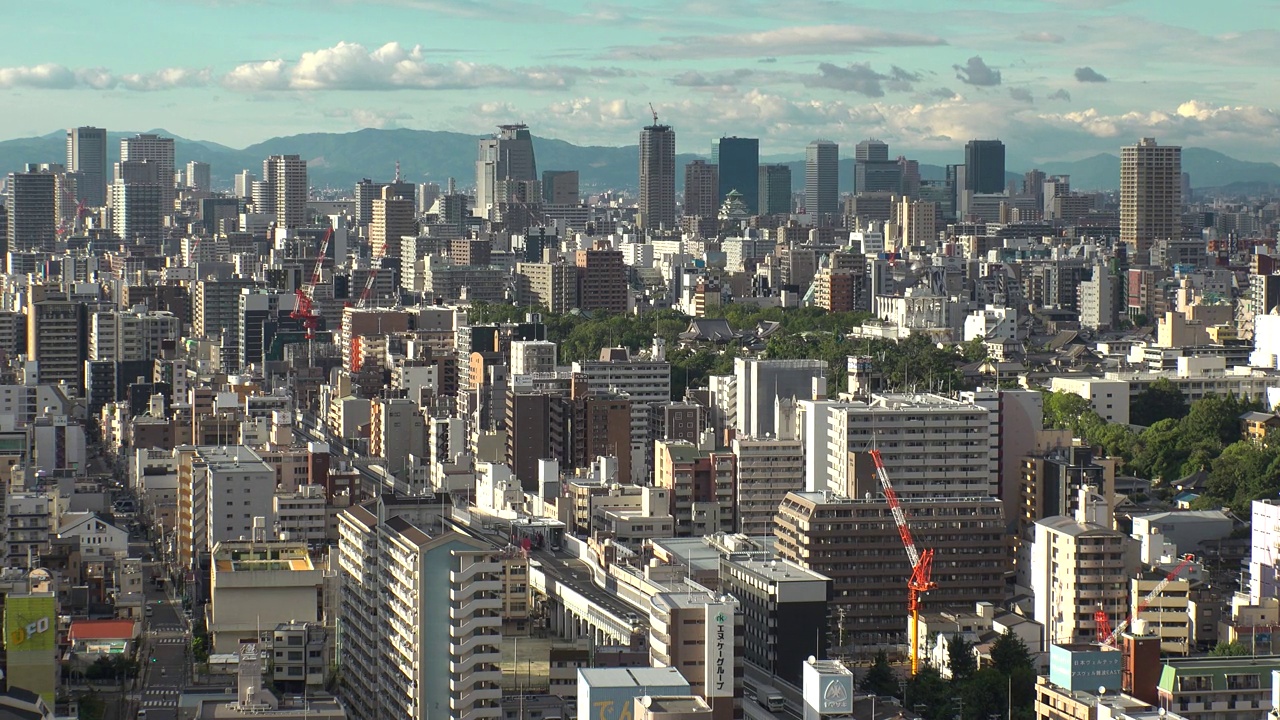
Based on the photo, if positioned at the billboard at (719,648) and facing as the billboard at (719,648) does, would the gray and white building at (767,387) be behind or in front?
behind

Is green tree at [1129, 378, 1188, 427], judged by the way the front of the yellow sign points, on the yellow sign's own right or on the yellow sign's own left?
on the yellow sign's own left

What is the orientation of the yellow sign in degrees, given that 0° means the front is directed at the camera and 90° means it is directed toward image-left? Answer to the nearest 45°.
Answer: approximately 0°

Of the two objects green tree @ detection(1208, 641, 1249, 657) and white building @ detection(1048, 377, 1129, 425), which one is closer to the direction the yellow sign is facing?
the green tree

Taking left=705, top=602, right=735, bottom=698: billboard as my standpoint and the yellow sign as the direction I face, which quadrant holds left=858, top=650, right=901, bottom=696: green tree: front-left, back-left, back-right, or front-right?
back-right

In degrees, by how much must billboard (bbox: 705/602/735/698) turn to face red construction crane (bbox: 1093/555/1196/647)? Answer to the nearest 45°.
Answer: approximately 135° to its left

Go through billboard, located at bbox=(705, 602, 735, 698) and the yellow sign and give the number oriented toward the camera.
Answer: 2

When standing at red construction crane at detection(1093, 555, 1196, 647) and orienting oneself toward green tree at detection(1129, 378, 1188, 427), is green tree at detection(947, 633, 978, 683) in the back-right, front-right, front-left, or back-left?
back-left

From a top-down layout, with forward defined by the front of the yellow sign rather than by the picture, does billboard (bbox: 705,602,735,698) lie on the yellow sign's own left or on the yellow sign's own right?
on the yellow sign's own left

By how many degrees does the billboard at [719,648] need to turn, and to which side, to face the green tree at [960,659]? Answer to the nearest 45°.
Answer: approximately 135° to its left

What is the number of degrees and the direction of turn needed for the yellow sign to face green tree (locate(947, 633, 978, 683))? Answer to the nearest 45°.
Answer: approximately 90° to its left

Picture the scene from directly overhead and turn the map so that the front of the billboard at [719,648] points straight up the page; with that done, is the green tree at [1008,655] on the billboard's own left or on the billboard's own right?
on the billboard's own left

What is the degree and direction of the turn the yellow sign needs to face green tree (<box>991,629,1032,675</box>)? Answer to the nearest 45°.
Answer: approximately 90° to its left

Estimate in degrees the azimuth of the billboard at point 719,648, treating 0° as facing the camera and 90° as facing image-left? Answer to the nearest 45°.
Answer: approximately 0°
